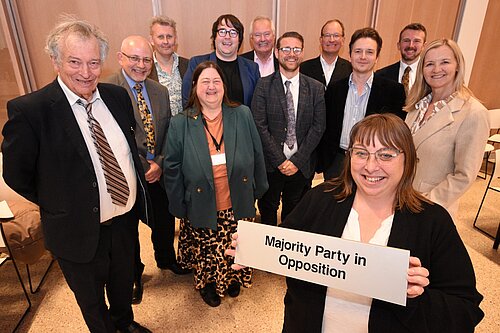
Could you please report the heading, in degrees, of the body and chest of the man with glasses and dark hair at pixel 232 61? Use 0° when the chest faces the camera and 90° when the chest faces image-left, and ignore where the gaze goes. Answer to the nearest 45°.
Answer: approximately 0°

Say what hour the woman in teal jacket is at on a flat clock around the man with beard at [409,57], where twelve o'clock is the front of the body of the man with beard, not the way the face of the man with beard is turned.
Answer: The woman in teal jacket is roughly at 1 o'clock from the man with beard.

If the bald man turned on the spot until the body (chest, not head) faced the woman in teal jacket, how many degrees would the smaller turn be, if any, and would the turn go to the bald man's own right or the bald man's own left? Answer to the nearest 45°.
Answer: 0° — they already face them

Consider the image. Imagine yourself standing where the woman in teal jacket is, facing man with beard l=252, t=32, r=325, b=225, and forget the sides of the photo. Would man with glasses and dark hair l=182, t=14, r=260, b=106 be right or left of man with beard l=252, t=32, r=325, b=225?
left

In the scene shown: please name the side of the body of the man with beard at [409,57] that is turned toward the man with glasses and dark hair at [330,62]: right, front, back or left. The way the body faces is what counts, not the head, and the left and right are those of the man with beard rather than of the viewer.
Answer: right

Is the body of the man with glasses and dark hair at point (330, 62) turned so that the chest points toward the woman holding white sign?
yes

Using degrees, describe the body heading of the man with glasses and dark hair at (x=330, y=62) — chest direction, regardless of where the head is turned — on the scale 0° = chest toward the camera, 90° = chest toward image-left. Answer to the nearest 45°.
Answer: approximately 0°

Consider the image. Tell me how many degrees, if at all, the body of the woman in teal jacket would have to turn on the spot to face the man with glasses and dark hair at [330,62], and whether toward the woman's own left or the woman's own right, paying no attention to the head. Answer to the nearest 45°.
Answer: approximately 135° to the woman's own left

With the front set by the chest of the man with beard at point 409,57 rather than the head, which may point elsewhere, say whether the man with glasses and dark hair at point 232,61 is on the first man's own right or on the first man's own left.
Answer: on the first man's own right

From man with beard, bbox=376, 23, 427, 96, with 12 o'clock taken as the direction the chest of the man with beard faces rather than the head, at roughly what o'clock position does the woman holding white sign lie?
The woman holding white sign is roughly at 12 o'clock from the man with beard.

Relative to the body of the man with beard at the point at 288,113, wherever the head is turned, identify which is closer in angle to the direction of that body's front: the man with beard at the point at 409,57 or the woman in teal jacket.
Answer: the woman in teal jacket
